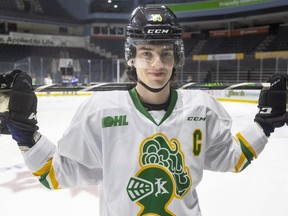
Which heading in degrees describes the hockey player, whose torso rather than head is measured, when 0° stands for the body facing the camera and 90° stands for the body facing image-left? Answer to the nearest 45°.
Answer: approximately 0°
